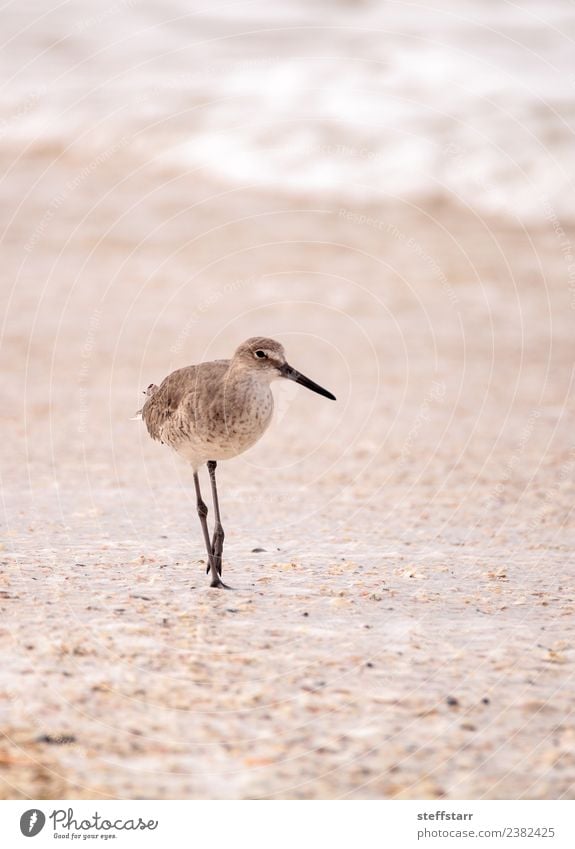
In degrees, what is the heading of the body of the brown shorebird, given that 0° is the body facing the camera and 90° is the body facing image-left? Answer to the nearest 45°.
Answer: approximately 315°
